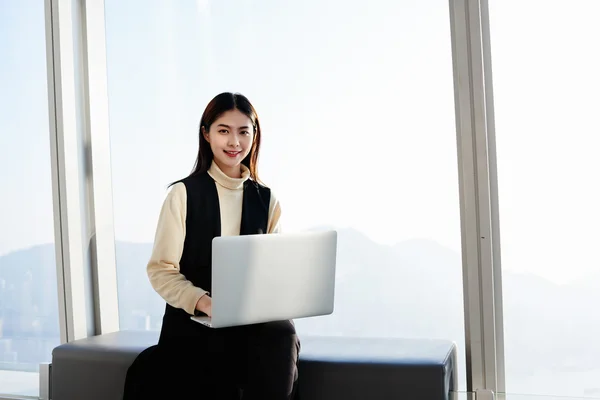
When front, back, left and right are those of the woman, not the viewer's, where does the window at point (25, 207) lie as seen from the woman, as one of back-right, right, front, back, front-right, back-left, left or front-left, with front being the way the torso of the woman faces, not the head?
back

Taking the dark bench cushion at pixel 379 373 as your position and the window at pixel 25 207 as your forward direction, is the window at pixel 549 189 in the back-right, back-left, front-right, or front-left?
back-right

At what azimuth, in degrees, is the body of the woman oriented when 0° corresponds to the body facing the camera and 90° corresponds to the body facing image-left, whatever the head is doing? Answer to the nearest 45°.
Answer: approximately 315°

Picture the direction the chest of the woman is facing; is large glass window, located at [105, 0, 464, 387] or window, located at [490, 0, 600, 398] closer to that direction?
the window
